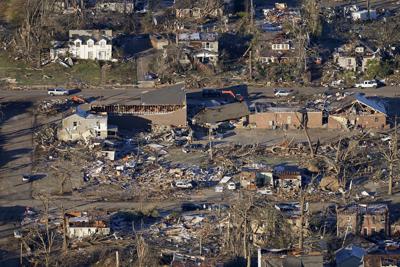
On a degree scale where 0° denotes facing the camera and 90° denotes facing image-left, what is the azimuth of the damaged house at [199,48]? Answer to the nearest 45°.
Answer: approximately 0°

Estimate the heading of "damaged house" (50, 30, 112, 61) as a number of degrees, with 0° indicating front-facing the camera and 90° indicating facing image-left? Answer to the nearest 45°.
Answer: approximately 0°

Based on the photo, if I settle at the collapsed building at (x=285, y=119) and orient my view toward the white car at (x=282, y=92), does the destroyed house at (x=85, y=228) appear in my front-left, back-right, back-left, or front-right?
back-left
